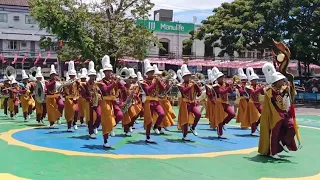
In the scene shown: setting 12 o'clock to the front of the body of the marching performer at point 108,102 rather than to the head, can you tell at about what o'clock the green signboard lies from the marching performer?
The green signboard is roughly at 8 o'clock from the marching performer.

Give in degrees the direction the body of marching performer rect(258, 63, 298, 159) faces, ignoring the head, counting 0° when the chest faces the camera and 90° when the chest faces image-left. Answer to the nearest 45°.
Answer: approximately 315°

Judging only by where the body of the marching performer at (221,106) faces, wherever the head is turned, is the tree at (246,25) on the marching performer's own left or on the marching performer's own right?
on the marching performer's own left

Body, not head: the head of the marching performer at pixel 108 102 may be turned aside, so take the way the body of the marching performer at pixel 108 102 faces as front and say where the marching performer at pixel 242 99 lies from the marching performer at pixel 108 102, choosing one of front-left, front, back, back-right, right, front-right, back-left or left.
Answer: left

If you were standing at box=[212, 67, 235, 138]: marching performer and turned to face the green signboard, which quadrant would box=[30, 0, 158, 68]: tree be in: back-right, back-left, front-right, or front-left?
front-left

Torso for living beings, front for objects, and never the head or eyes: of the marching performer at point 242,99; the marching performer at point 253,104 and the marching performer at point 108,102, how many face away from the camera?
0

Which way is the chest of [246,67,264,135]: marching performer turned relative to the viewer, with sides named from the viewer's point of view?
facing the viewer and to the right of the viewer

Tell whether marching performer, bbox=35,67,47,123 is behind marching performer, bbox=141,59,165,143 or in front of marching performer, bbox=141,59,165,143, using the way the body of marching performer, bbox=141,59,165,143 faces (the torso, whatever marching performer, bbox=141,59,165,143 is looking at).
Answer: behind

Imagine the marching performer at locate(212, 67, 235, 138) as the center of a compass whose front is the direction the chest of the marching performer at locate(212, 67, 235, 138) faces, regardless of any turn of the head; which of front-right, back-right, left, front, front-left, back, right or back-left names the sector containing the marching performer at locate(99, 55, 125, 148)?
right
